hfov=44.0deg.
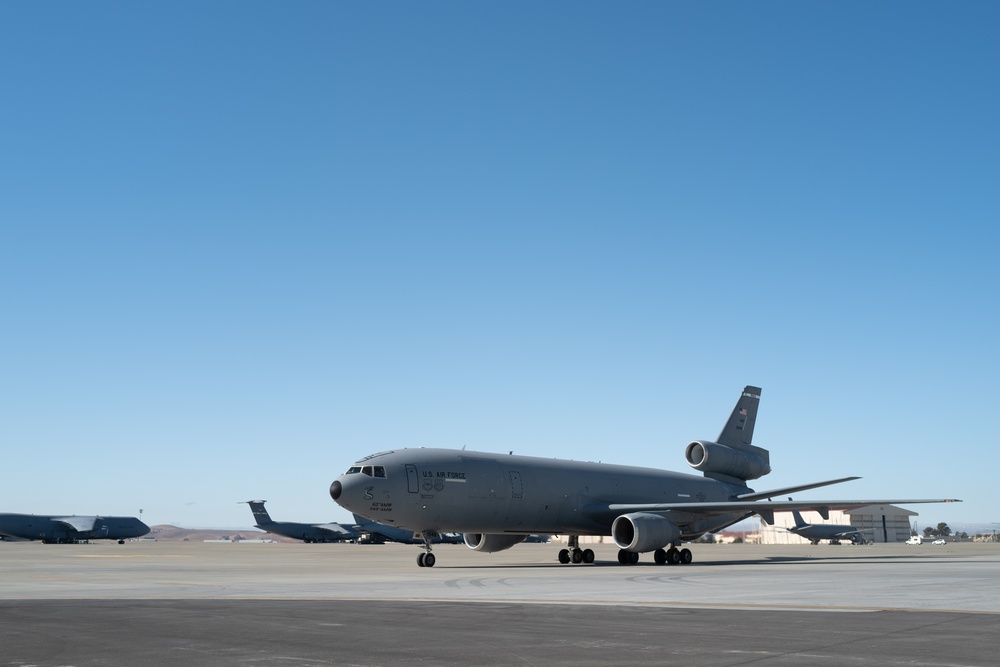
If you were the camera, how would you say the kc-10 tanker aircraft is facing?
facing the viewer and to the left of the viewer
